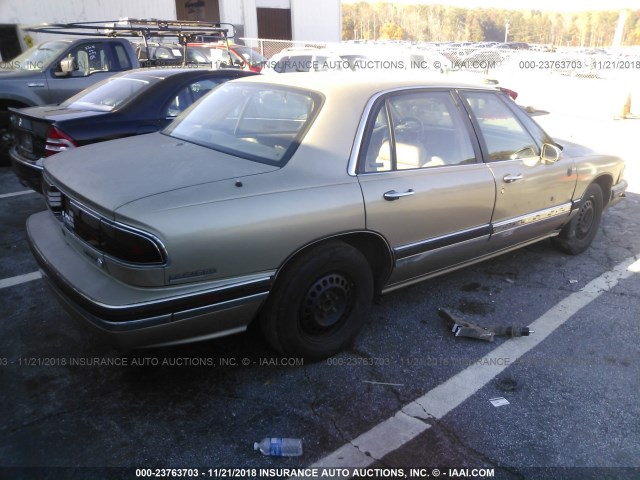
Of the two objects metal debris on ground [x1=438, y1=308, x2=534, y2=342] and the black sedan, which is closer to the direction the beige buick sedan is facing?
the metal debris on ground

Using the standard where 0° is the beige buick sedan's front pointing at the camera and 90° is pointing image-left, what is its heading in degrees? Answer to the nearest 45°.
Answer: approximately 225°

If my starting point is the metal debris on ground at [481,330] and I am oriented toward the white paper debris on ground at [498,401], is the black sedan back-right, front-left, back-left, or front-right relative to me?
back-right

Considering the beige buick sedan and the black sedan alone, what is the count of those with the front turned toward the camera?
0

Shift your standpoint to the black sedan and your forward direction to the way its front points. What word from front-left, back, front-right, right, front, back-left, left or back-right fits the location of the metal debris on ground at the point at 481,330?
right

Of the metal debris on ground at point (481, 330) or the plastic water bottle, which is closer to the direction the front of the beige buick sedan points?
the metal debris on ground

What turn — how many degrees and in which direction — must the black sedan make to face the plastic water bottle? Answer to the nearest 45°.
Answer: approximately 135° to its right

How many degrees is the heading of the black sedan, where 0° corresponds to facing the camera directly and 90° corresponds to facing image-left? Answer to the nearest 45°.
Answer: approximately 225°

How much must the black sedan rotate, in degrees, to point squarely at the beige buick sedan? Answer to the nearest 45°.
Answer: approximately 135° to its right
